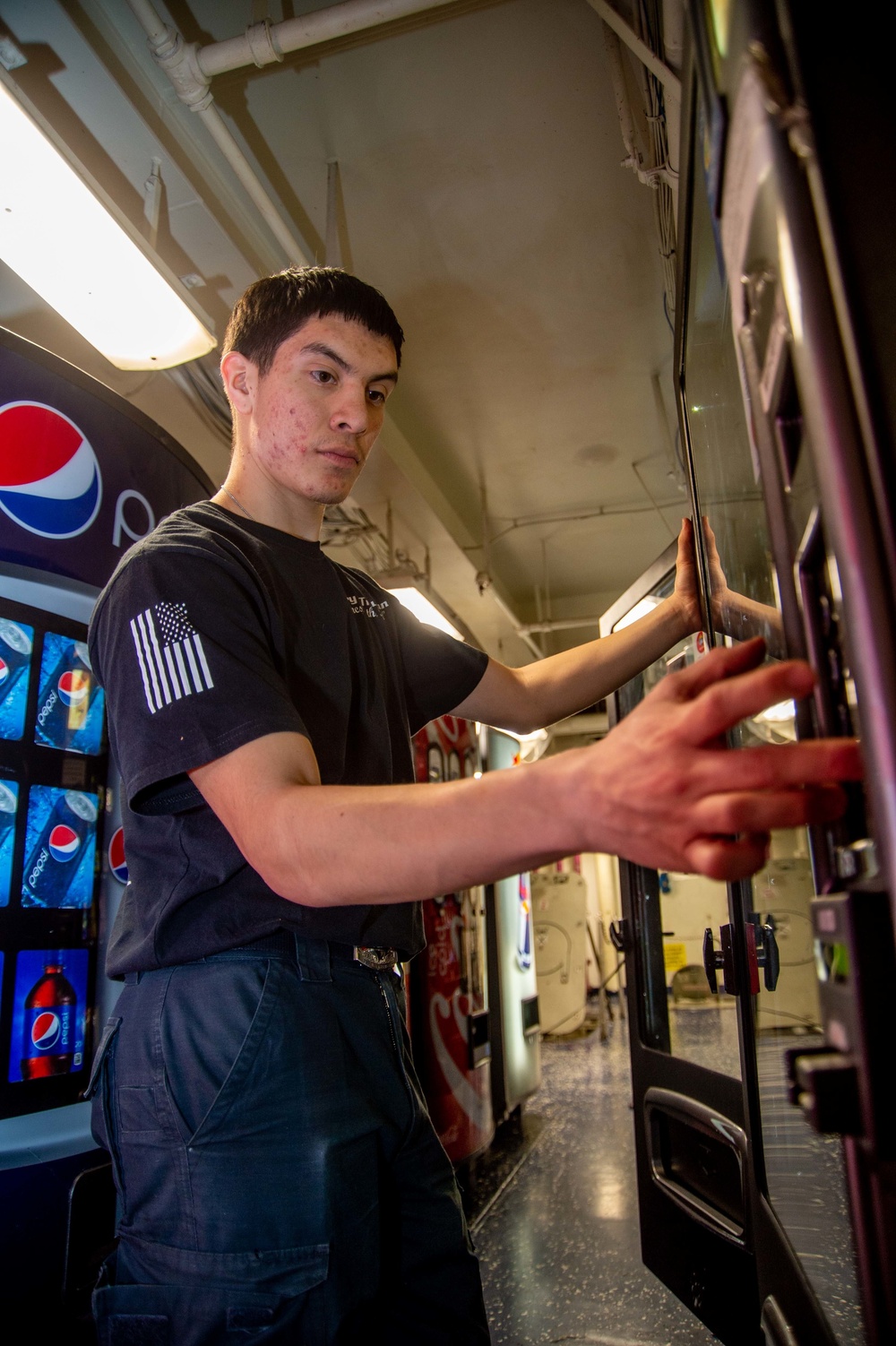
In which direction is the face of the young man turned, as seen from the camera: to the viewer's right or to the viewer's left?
to the viewer's right

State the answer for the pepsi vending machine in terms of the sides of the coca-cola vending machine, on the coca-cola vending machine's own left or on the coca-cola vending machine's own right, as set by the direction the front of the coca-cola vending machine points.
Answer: on the coca-cola vending machine's own right

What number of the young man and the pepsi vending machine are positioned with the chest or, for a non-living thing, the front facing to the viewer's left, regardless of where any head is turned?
0

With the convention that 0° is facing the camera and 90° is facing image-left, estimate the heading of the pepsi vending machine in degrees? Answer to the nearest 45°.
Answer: approximately 315°

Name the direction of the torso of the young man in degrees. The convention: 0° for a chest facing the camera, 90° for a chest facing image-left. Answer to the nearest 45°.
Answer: approximately 315°

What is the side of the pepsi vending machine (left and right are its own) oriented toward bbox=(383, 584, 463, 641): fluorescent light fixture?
left

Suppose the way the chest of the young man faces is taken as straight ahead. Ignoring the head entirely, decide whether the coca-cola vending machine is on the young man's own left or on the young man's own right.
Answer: on the young man's own left

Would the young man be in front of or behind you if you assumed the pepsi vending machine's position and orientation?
in front

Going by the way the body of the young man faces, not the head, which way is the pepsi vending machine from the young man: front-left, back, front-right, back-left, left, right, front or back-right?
back

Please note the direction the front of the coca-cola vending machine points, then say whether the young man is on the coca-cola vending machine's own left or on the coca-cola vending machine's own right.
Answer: on the coca-cola vending machine's own right

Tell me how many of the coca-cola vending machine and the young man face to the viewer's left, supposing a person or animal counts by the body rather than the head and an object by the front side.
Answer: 0
